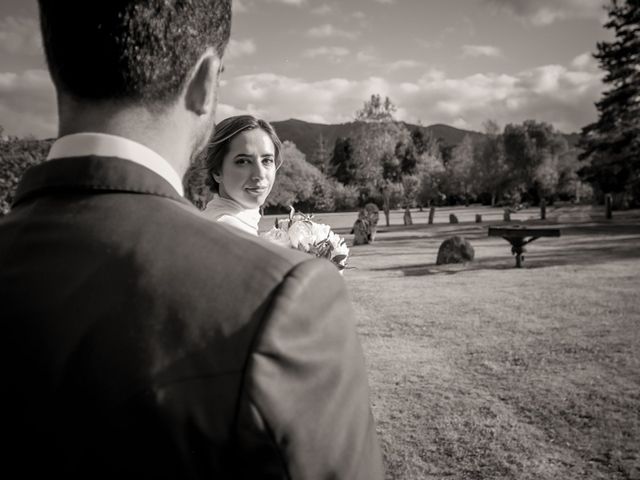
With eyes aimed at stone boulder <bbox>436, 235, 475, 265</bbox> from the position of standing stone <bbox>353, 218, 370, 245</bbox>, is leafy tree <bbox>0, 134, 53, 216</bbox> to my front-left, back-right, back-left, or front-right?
back-right

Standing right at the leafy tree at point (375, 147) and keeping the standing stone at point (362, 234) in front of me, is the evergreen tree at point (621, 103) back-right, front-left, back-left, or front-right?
front-left

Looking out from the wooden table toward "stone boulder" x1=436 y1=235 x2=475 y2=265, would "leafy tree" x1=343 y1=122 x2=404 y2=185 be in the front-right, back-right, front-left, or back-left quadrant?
front-right

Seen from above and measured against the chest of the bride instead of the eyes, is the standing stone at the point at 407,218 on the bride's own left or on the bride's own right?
on the bride's own left

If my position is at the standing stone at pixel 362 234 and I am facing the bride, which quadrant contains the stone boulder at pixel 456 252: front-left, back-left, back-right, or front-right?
front-left

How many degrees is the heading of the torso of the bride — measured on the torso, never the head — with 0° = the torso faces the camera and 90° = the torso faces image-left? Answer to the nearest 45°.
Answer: approximately 315°

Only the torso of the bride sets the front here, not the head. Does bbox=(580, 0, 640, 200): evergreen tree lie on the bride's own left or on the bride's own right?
on the bride's own left

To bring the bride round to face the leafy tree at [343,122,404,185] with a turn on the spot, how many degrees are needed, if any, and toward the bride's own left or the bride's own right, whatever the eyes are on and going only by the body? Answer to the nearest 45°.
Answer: approximately 135° to the bride's own left

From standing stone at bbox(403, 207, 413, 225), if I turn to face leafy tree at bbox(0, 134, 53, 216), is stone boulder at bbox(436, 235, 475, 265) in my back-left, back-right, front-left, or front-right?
front-left
